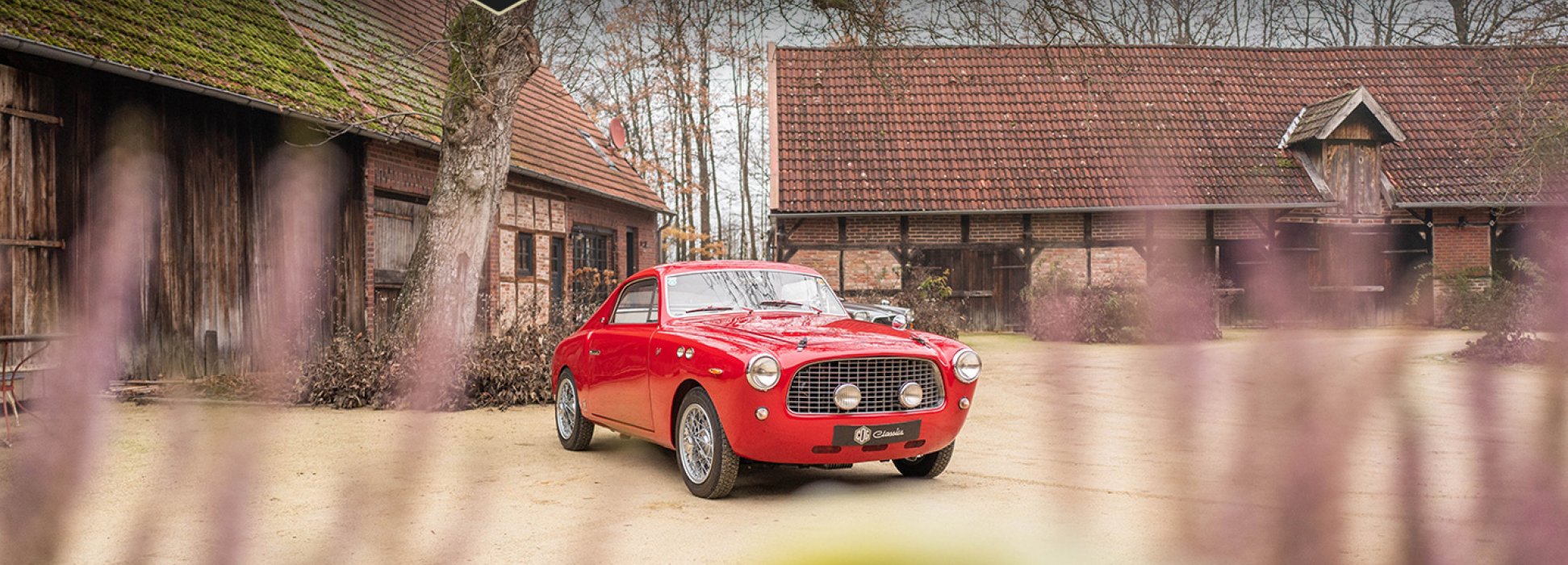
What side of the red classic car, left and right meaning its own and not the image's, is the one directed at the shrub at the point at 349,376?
back

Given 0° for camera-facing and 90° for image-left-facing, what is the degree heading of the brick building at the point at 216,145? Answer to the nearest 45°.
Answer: approximately 315°

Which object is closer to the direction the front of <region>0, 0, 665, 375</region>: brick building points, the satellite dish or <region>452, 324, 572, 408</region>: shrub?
the shrub

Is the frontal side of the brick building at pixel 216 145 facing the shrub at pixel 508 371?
yes

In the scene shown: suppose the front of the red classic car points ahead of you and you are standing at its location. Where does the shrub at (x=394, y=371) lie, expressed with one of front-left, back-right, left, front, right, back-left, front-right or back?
back

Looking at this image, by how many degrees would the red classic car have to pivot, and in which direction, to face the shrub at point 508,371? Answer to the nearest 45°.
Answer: approximately 180°

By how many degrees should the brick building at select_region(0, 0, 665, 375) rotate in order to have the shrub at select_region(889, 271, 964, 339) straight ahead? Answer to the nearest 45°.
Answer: approximately 45° to its left

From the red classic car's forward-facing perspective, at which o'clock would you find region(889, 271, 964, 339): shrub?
The shrub is roughly at 8 o'clock from the red classic car.

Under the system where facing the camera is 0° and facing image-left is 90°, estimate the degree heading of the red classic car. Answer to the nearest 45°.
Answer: approximately 315°
